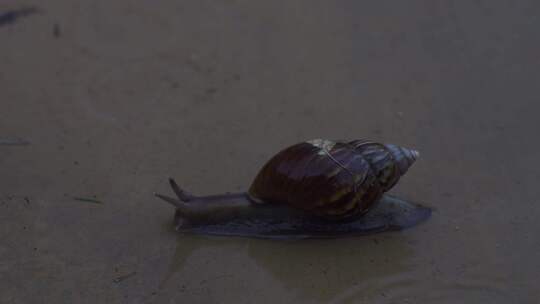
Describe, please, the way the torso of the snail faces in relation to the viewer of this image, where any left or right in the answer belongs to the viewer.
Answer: facing to the left of the viewer
